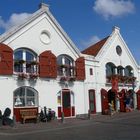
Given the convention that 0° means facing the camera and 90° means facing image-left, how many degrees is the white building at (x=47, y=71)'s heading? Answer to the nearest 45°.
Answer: approximately 315°
